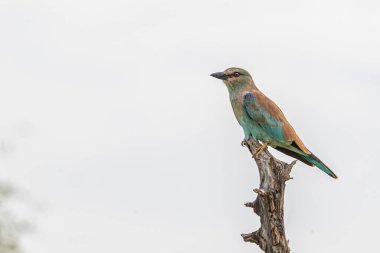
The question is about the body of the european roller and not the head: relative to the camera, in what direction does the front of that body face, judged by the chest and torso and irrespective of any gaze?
to the viewer's left
